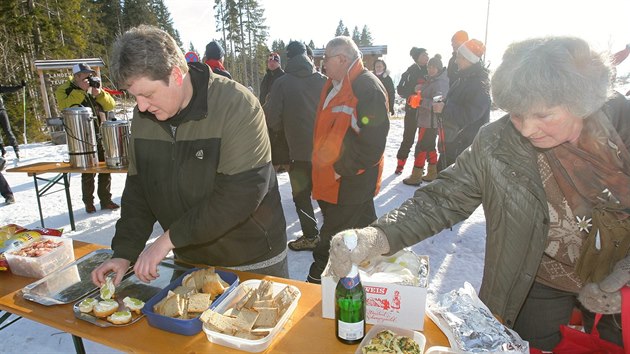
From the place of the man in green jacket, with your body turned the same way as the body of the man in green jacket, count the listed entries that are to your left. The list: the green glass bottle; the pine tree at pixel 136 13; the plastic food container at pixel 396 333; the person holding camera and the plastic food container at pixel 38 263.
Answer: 2

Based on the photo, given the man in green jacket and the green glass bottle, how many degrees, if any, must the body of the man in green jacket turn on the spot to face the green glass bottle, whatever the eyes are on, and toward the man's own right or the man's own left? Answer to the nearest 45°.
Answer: approximately 90° to the man's own left

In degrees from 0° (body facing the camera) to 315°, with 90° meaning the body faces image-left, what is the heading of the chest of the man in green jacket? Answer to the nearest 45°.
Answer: approximately 45°

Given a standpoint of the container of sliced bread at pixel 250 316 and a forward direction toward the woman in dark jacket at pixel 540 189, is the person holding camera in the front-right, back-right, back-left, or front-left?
back-left

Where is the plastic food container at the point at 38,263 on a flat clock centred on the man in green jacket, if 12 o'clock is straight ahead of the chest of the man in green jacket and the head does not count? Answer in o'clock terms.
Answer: The plastic food container is roughly at 2 o'clock from the man in green jacket.

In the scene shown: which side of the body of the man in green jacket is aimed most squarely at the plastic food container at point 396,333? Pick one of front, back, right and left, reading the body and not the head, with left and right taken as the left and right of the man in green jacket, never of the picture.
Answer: left

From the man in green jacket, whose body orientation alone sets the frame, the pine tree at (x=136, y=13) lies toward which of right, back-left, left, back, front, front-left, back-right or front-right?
back-right

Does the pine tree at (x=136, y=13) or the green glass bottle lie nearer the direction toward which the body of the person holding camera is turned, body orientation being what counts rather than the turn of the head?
the green glass bottle

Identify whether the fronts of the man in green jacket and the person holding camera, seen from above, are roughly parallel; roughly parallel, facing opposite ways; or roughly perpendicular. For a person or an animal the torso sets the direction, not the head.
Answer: roughly perpendicular

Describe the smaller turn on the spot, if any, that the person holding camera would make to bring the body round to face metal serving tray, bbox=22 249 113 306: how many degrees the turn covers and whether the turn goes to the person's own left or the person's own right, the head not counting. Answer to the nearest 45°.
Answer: approximately 45° to the person's own right

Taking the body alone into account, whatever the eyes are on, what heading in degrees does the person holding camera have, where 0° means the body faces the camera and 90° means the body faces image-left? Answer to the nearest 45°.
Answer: approximately 315°

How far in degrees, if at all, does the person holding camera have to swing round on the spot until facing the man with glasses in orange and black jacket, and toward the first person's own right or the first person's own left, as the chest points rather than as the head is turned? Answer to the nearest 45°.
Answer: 0° — they already face them
